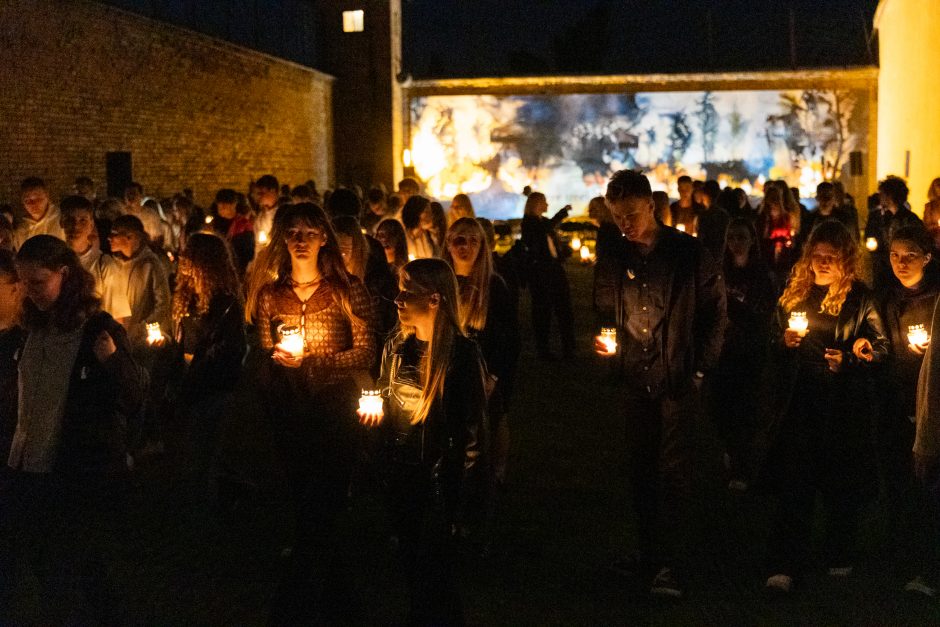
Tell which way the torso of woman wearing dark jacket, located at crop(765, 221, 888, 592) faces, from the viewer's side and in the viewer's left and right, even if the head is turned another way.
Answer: facing the viewer

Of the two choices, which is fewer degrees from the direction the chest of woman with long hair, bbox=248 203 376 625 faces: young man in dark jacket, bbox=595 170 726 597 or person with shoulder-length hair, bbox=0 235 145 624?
the person with shoulder-length hair

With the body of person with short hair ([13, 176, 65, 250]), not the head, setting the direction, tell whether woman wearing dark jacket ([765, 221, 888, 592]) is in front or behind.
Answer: in front

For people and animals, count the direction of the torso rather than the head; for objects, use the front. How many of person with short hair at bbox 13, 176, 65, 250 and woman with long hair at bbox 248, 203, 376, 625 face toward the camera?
2

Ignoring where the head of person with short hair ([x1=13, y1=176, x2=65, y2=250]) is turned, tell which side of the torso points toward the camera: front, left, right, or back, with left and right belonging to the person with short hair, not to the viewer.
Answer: front

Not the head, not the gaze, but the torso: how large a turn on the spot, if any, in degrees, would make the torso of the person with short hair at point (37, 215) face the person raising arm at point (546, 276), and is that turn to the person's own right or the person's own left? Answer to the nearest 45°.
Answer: approximately 90° to the person's own left

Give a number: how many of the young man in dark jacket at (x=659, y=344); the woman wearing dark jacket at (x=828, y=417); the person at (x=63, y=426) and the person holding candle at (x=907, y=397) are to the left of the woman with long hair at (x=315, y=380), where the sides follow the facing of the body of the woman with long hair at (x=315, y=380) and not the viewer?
3

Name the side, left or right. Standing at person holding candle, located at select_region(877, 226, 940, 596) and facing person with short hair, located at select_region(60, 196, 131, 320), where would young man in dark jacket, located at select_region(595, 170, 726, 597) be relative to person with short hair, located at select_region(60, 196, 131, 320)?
left

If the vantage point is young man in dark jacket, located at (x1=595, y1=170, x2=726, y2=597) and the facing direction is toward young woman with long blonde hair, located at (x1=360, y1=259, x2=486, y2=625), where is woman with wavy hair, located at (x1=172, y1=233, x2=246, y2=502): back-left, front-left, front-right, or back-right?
front-right

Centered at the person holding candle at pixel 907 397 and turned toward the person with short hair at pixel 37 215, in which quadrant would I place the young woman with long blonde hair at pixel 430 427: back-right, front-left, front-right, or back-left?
front-left

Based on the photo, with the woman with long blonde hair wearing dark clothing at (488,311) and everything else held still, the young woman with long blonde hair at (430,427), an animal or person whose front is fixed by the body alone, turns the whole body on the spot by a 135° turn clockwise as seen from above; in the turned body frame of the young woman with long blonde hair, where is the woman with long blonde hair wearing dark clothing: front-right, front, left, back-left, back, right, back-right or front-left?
front

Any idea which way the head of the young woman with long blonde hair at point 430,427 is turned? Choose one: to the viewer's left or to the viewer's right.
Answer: to the viewer's left
